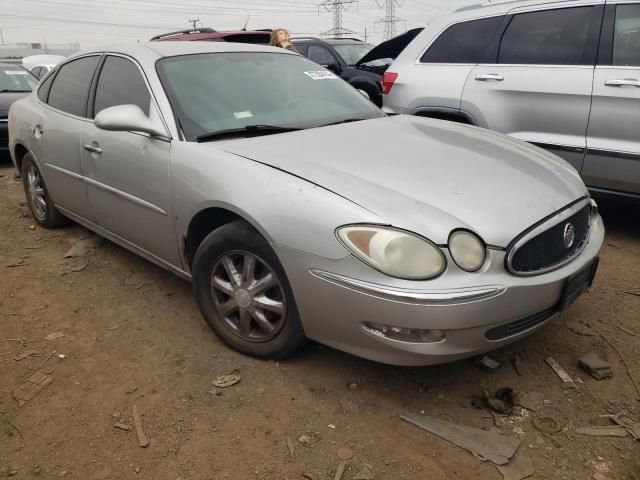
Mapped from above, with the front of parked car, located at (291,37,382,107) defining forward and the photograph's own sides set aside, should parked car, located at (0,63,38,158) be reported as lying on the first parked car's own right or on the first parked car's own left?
on the first parked car's own right

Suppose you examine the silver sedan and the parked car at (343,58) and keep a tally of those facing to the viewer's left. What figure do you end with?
0

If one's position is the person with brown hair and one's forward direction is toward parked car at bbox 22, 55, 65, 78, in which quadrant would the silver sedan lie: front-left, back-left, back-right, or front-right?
back-left

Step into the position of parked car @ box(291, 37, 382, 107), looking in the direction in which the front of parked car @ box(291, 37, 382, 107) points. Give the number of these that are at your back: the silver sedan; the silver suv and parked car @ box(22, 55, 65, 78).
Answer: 1

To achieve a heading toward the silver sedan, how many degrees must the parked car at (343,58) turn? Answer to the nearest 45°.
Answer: approximately 45° to its right

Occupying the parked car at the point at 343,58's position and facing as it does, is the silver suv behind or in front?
in front

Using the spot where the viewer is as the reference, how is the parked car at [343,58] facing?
facing the viewer and to the right of the viewer

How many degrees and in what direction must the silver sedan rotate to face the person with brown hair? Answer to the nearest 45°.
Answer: approximately 135° to its left

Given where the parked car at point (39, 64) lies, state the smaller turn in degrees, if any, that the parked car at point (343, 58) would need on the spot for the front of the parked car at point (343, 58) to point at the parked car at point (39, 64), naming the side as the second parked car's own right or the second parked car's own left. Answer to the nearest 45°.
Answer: approximately 180°

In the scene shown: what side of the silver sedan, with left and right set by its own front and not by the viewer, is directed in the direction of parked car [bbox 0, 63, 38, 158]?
back

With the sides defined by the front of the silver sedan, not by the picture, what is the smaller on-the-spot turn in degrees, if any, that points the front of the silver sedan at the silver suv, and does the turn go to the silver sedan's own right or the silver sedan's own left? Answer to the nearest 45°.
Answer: approximately 90° to the silver sedan's own left
